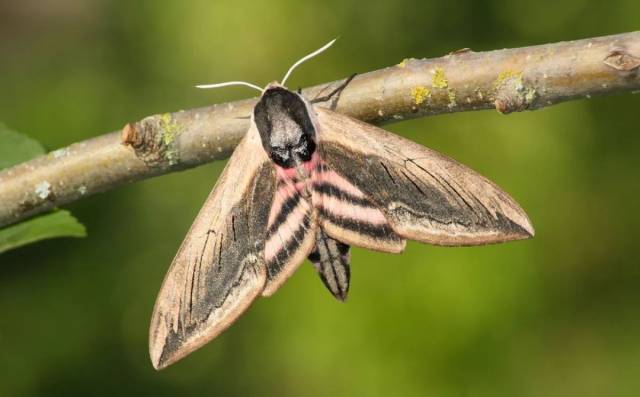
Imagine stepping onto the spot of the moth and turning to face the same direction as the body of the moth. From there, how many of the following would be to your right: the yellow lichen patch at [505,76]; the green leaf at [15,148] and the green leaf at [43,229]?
1

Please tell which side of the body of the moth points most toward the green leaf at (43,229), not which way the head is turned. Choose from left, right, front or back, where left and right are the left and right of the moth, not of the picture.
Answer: left

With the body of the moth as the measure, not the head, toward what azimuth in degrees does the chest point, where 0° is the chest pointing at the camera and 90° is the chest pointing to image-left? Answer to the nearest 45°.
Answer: approximately 180°

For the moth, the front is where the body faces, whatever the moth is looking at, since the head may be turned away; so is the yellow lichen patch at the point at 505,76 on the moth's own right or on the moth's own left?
on the moth's own right

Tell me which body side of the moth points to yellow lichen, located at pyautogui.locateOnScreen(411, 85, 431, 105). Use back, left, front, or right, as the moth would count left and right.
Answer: right

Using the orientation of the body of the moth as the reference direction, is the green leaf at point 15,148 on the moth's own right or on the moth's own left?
on the moth's own left
